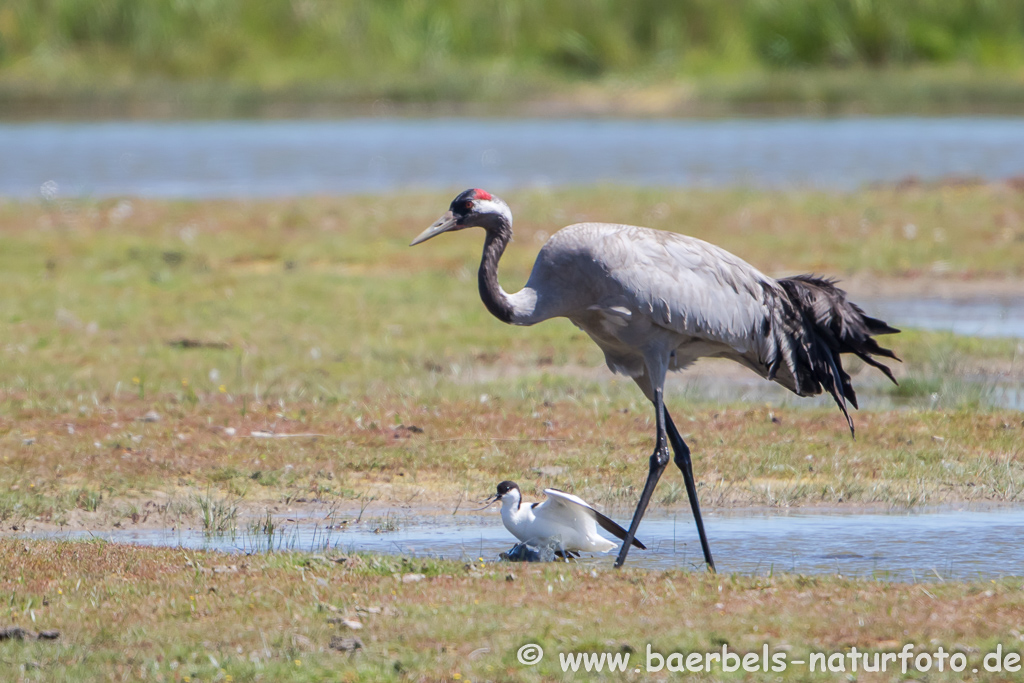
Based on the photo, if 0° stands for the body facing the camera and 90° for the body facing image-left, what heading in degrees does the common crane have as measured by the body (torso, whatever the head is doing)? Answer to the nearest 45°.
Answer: approximately 90°

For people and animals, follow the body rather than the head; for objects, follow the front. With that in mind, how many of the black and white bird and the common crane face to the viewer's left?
2

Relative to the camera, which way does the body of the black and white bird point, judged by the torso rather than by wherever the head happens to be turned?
to the viewer's left
